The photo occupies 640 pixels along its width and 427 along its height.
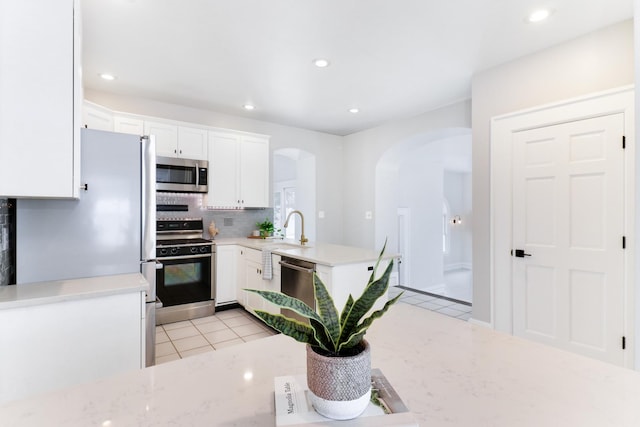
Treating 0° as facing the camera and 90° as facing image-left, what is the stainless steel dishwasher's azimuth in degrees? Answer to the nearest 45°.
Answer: approximately 45°

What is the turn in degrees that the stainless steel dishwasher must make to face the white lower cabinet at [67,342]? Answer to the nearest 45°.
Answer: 0° — it already faces it

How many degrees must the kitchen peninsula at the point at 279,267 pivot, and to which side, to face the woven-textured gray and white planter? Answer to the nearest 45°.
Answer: approximately 45° to its left

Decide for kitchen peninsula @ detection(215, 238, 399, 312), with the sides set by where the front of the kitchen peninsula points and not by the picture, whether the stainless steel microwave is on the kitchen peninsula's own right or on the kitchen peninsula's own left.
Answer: on the kitchen peninsula's own right
